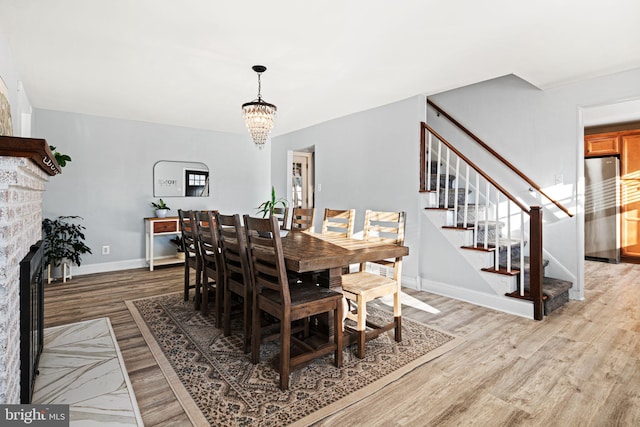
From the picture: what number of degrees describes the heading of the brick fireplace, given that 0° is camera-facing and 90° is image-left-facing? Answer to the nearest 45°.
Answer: approximately 270°

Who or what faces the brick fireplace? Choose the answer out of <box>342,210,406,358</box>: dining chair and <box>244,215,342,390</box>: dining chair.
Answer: <box>342,210,406,358</box>: dining chair

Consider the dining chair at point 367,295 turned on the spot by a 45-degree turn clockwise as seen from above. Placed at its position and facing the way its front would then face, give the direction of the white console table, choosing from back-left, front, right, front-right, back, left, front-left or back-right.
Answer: front-right

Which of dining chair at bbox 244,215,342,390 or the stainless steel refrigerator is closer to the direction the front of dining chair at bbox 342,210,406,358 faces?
the dining chair

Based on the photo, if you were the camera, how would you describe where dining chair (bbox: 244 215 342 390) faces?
facing away from the viewer and to the right of the viewer

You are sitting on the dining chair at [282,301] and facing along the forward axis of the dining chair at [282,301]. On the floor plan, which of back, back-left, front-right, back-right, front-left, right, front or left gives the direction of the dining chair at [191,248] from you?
left

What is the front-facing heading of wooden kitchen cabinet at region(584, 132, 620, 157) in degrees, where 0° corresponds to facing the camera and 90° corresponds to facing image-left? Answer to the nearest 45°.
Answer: approximately 0°

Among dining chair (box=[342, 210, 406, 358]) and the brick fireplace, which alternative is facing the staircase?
the brick fireplace

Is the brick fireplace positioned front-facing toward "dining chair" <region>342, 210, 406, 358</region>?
yes

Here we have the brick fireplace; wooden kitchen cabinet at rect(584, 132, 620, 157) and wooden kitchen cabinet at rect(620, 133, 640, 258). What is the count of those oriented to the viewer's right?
1

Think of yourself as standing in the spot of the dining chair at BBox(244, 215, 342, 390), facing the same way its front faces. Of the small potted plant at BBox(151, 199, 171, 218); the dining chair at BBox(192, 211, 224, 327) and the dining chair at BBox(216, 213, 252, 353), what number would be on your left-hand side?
3
